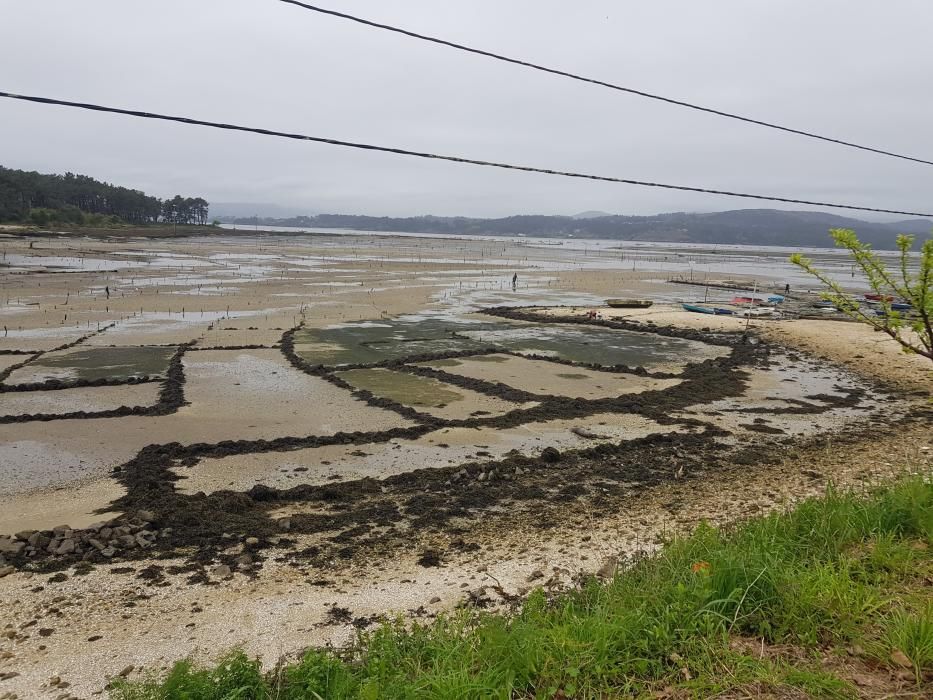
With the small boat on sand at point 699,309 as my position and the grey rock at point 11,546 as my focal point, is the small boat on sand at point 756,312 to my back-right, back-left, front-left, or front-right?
back-left

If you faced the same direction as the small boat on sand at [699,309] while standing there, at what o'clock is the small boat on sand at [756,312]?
the small boat on sand at [756,312] is roughly at 5 o'clock from the small boat on sand at [699,309].

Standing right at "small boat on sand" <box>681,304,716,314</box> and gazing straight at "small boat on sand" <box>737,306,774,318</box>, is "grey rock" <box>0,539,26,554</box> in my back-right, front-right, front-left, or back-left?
back-right

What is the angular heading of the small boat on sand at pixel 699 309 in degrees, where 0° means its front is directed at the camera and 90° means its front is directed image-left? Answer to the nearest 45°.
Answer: approximately 90°

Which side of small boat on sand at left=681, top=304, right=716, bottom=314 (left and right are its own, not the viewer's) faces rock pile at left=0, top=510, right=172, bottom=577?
left
